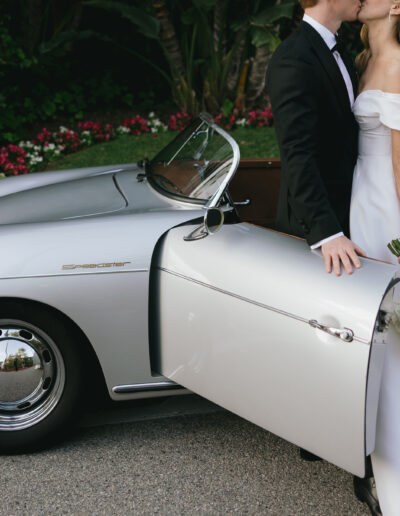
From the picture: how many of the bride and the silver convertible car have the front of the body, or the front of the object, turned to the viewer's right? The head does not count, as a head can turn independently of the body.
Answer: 0

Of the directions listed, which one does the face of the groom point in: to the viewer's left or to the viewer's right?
to the viewer's right

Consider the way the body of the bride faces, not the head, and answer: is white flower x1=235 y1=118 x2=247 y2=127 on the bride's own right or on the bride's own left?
on the bride's own right

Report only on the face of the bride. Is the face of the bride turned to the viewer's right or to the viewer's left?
to the viewer's left

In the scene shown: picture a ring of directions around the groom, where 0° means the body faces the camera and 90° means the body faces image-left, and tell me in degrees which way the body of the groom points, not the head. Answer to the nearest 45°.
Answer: approximately 270°

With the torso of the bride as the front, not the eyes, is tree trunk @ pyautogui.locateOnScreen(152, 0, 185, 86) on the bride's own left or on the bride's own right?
on the bride's own right

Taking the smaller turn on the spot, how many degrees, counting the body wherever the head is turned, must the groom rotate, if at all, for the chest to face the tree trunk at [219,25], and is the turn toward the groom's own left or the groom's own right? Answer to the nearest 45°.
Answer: approximately 90° to the groom's own left

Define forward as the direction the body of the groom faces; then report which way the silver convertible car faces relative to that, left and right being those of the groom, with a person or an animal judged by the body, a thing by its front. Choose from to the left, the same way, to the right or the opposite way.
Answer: the opposite way

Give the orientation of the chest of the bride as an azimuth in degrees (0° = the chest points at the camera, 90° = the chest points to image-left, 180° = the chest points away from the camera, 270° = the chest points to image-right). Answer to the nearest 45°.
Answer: approximately 45°

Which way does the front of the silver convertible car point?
to the viewer's left

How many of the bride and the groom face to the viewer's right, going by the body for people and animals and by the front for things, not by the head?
1

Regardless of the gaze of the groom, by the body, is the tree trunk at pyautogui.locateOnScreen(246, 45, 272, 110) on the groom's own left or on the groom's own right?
on the groom's own left
